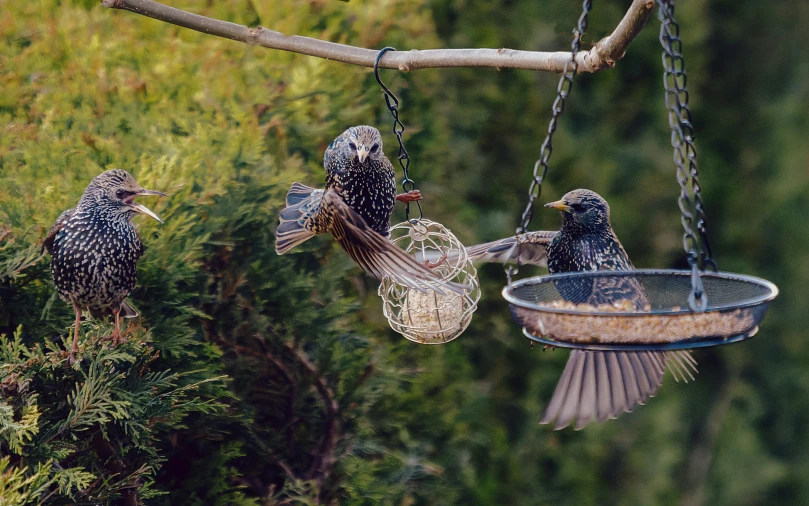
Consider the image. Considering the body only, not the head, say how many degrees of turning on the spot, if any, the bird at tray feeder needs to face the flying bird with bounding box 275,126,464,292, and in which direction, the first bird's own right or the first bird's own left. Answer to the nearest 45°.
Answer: approximately 45° to the first bird's own right

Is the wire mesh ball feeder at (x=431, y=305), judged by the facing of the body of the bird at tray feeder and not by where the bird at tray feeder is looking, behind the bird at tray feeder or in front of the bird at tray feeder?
in front

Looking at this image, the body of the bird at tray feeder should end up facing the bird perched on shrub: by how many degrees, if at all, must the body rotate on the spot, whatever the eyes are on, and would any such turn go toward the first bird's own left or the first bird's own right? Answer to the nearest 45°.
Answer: approximately 45° to the first bird's own right

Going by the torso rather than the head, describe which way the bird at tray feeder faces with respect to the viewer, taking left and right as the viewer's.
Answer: facing the viewer and to the left of the viewer
